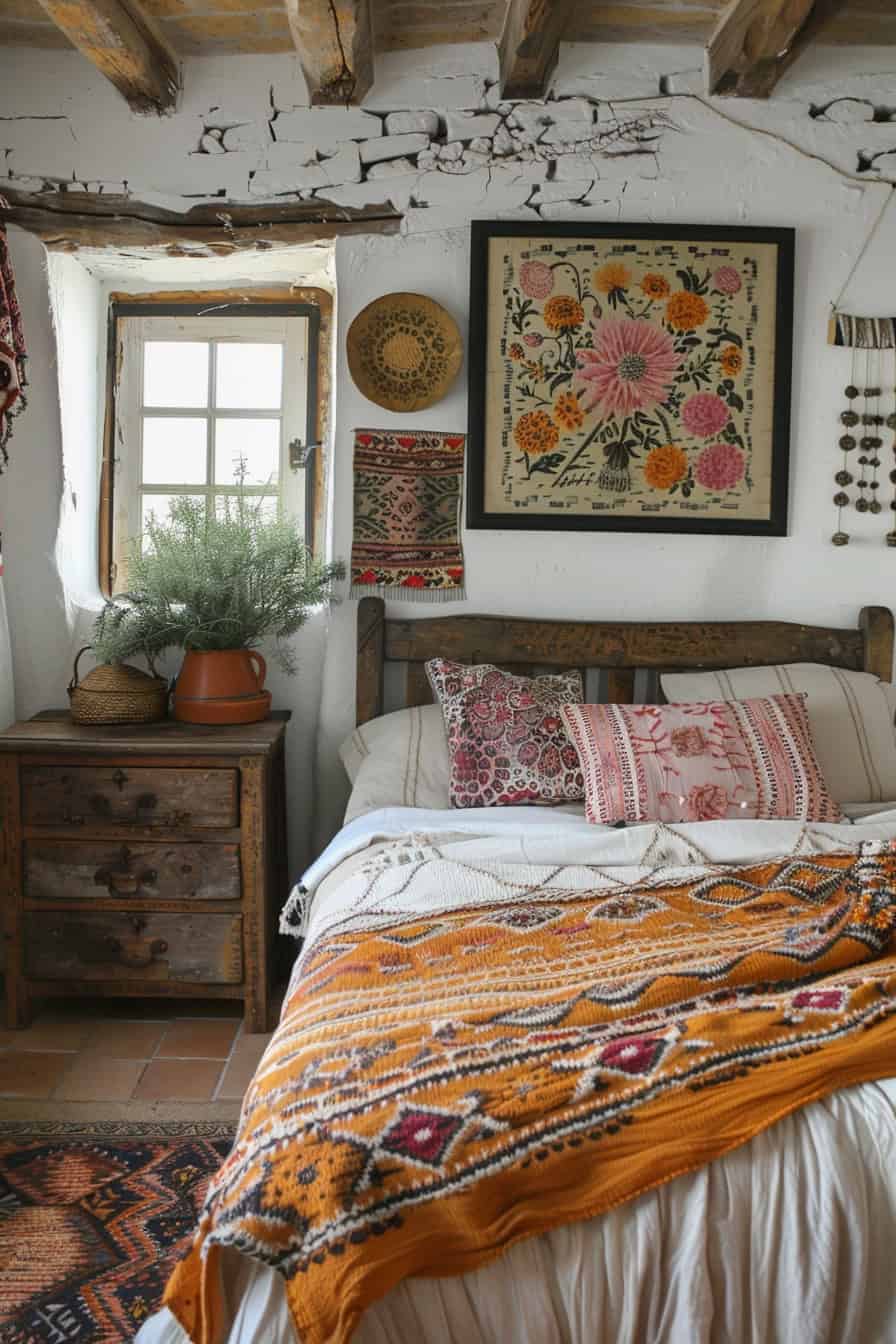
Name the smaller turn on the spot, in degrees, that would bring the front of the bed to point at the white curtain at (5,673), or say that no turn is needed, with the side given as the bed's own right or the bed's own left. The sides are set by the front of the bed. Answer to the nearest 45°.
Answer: approximately 135° to the bed's own right

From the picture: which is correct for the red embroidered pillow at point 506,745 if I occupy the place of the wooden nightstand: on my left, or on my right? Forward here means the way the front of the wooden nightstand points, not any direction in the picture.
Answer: on my left

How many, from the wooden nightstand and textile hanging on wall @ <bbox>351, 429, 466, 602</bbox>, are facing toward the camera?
2

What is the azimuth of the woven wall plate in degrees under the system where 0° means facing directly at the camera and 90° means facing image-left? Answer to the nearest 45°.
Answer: approximately 0°

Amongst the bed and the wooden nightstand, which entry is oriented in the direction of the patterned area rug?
the wooden nightstand

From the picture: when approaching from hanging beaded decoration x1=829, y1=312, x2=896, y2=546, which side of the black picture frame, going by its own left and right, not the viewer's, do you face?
left
